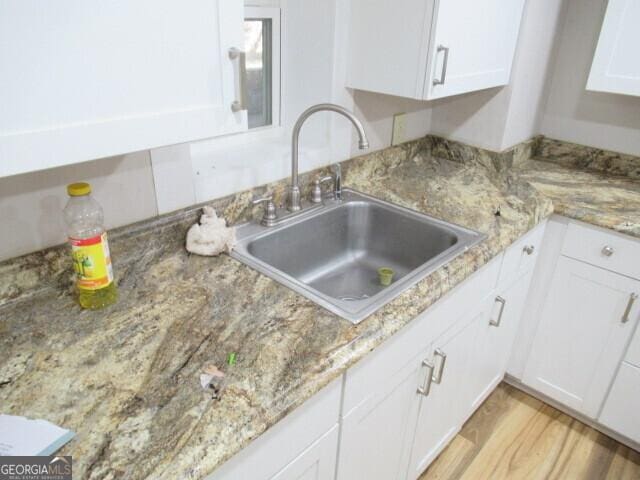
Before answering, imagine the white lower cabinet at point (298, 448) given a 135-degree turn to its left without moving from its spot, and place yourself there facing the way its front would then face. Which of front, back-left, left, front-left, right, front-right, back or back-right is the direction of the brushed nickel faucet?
front

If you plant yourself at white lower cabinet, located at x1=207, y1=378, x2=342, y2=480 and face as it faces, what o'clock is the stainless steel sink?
The stainless steel sink is roughly at 8 o'clock from the white lower cabinet.

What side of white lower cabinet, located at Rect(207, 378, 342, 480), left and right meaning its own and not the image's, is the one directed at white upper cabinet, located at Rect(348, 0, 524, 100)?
left

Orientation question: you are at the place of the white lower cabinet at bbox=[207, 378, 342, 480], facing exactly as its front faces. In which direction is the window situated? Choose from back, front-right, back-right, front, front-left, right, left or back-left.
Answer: back-left

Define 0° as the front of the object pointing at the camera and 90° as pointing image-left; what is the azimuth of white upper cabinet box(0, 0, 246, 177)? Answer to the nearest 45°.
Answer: approximately 315°
